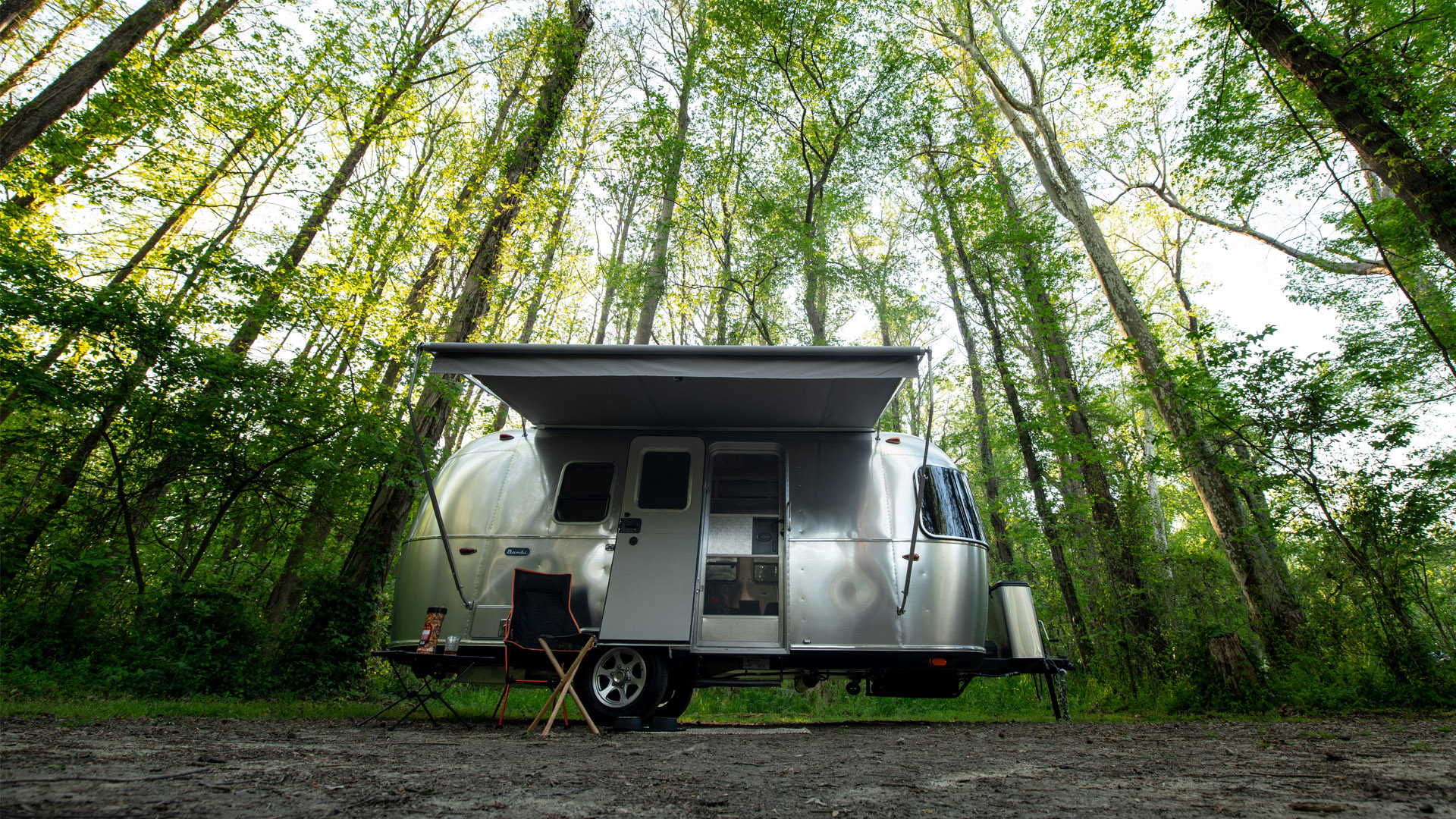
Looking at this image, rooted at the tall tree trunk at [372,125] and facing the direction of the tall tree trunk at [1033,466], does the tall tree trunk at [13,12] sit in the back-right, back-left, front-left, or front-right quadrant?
back-right

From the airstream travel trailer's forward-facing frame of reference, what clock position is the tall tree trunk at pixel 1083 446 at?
The tall tree trunk is roughly at 11 o'clock from the airstream travel trailer.

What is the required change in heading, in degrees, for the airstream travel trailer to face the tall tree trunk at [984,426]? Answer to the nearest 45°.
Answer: approximately 45° to its left

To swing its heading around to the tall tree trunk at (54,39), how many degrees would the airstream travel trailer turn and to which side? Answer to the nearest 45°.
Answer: approximately 180°

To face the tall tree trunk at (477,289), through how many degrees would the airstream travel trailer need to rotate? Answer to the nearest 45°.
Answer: approximately 135° to its left

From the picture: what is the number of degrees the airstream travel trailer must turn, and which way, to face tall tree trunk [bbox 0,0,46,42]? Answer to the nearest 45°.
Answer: approximately 180°

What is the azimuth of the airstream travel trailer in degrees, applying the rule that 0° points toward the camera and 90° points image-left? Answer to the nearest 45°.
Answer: approximately 270°
